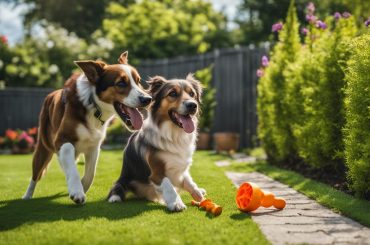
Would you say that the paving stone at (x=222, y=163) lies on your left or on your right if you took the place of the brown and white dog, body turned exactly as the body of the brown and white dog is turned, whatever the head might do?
on your left

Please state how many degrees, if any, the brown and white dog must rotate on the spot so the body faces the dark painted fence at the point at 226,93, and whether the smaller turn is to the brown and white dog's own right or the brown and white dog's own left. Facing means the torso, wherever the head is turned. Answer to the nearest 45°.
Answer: approximately 90° to the brown and white dog's own left

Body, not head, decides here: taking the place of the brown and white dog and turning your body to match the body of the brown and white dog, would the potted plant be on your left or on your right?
on your left

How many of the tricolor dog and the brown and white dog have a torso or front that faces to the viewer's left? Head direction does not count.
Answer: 0

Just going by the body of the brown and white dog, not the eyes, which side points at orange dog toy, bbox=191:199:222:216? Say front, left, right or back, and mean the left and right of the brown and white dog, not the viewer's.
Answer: front

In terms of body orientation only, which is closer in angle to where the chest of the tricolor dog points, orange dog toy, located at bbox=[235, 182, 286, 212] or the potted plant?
the orange dog toy

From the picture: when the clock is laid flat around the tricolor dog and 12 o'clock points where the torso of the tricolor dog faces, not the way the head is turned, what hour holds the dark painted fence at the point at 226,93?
The dark painted fence is roughly at 8 o'clock from the tricolor dog.

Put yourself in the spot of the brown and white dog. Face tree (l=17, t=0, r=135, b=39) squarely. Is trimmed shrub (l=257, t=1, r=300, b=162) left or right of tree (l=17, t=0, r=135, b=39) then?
right

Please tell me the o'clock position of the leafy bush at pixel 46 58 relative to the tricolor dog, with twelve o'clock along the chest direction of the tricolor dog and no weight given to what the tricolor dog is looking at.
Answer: The leafy bush is roughly at 7 o'clock from the tricolor dog.

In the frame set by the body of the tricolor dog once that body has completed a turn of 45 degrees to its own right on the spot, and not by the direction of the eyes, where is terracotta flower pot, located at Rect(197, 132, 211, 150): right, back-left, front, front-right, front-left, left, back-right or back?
back

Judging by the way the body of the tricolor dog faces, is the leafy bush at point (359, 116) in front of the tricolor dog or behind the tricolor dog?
in front

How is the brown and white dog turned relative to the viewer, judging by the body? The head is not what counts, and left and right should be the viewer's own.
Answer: facing the viewer and to the right of the viewer

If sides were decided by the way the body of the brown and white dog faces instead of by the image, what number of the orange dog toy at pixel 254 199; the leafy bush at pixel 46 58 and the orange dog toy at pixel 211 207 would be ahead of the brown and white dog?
2

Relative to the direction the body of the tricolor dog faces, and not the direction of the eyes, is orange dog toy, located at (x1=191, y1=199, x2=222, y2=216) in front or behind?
in front
